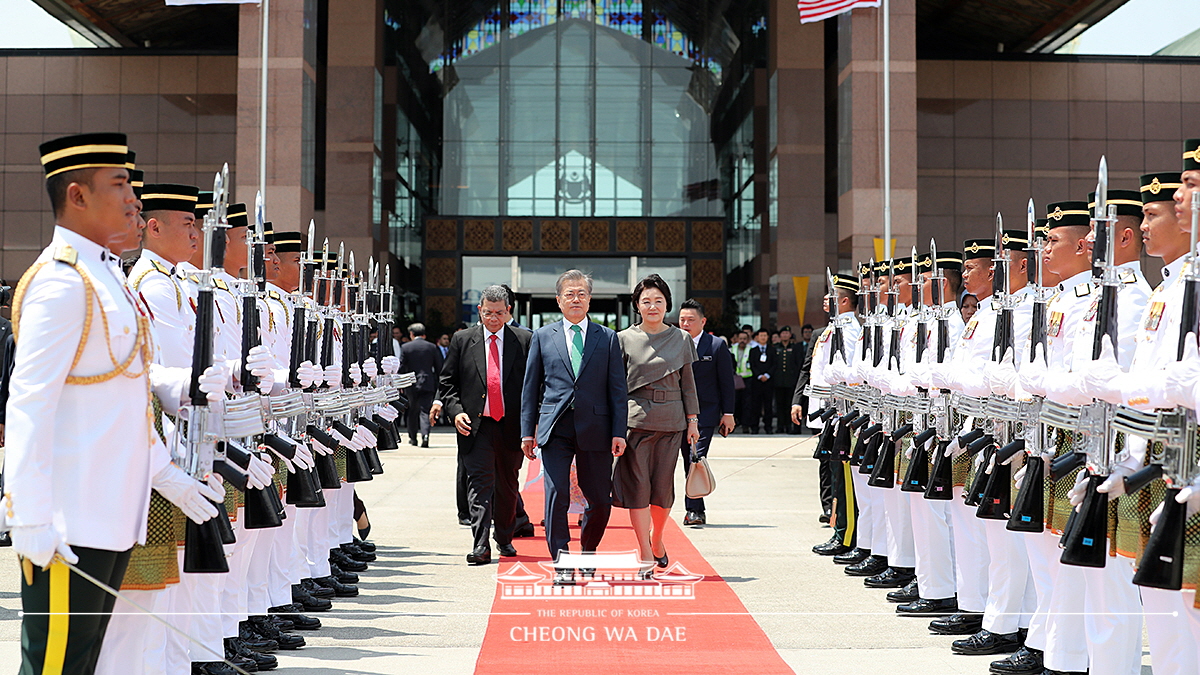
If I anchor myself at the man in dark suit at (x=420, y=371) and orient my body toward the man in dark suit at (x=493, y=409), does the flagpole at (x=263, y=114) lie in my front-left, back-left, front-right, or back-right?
back-right

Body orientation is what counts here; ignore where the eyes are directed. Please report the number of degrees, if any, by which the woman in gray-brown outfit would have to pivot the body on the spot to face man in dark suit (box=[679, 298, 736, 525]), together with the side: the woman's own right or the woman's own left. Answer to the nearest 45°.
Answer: approximately 180°

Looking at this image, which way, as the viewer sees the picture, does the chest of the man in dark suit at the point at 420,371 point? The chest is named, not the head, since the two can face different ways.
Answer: away from the camera

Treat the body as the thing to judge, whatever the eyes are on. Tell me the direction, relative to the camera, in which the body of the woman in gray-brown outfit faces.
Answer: toward the camera

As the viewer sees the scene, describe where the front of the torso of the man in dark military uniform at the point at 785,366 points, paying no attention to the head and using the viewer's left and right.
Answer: facing the viewer

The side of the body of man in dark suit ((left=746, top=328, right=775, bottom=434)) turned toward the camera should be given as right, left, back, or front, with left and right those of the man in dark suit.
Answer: front

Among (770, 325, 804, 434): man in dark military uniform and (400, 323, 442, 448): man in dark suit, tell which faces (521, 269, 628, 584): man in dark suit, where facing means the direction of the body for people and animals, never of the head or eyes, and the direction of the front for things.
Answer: (770, 325, 804, 434): man in dark military uniform

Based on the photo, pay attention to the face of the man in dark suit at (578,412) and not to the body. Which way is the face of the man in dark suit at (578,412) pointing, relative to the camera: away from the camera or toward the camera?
toward the camera

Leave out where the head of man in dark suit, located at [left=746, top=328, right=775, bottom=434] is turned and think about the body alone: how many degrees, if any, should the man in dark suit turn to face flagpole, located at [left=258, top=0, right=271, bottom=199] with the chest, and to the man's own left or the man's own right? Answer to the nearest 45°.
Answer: approximately 90° to the man's own right

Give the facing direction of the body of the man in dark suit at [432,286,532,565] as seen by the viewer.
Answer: toward the camera

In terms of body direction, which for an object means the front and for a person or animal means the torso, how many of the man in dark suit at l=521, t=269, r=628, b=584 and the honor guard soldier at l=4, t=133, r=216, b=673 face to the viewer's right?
1

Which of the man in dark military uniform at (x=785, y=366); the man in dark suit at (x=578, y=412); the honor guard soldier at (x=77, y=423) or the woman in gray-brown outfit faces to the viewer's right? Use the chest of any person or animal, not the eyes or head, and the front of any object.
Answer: the honor guard soldier

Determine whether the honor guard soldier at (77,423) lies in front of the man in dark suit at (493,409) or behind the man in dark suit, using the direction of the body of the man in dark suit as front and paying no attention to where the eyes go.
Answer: in front

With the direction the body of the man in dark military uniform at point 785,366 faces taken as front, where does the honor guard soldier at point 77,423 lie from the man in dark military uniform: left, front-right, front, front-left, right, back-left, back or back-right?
front

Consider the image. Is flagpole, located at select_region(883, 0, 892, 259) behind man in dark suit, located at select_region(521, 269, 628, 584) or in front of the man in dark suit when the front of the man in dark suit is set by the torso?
behind
